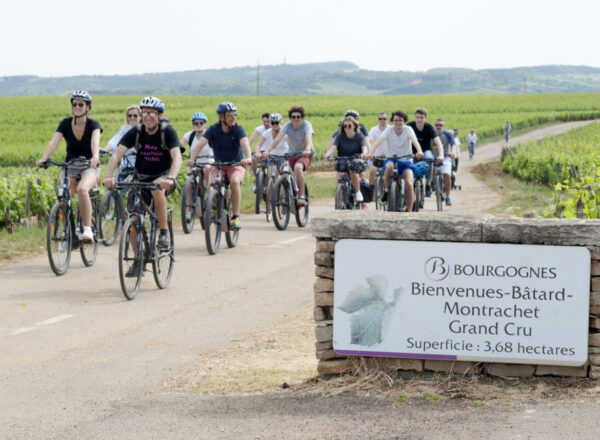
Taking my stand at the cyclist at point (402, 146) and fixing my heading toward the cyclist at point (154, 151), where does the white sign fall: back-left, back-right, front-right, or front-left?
front-left

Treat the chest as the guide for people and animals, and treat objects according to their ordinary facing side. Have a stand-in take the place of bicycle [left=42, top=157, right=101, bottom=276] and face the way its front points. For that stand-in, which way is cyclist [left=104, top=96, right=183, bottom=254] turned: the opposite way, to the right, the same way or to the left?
the same way

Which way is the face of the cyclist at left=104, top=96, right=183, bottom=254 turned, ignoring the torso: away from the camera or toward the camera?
toward the camera

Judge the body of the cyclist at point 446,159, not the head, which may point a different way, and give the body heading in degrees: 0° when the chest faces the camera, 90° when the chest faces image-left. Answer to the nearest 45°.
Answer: approximately 45°

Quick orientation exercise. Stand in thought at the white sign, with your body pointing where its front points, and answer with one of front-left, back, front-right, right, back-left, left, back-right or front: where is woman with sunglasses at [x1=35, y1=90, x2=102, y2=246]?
back-right

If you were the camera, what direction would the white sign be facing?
facing the viewer

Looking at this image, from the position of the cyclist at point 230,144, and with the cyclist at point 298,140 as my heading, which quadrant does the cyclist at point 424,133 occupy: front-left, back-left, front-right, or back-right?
front-right

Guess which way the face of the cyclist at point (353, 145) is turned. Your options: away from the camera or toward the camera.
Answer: toward the camera

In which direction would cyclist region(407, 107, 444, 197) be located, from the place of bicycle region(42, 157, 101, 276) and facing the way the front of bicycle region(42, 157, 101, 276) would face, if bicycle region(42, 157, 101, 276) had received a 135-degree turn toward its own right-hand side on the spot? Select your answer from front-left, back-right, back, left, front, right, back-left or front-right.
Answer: front-right

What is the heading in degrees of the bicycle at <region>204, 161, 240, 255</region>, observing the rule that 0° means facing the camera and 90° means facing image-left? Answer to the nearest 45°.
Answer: approximately 45°

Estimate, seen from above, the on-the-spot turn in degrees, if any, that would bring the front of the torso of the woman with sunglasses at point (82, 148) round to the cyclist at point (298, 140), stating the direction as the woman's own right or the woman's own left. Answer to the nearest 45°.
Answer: approximately 180°

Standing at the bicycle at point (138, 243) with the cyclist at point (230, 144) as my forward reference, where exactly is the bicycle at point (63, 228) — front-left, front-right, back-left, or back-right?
front-left

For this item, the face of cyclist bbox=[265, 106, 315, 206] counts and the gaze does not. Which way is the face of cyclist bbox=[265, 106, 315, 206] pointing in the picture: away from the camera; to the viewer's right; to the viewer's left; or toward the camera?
toward the camera

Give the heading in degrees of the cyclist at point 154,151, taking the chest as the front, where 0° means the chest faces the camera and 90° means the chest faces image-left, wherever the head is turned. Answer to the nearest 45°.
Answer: approximately 45°

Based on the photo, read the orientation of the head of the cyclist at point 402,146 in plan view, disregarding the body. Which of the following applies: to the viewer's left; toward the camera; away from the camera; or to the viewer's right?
toward the camera

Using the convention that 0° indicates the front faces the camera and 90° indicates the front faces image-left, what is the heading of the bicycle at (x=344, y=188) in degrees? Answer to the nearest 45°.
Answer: approximately 0°

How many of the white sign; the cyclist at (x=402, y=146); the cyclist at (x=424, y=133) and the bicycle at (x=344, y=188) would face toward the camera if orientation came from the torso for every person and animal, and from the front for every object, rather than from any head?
4

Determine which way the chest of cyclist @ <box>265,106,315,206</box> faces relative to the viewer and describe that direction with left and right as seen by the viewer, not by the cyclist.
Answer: facing the viewer and to the left of the viewer

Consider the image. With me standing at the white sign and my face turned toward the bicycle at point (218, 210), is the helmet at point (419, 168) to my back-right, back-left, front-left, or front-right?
front-right

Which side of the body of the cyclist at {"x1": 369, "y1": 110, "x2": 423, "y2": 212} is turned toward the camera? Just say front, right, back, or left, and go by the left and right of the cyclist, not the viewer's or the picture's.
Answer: front
